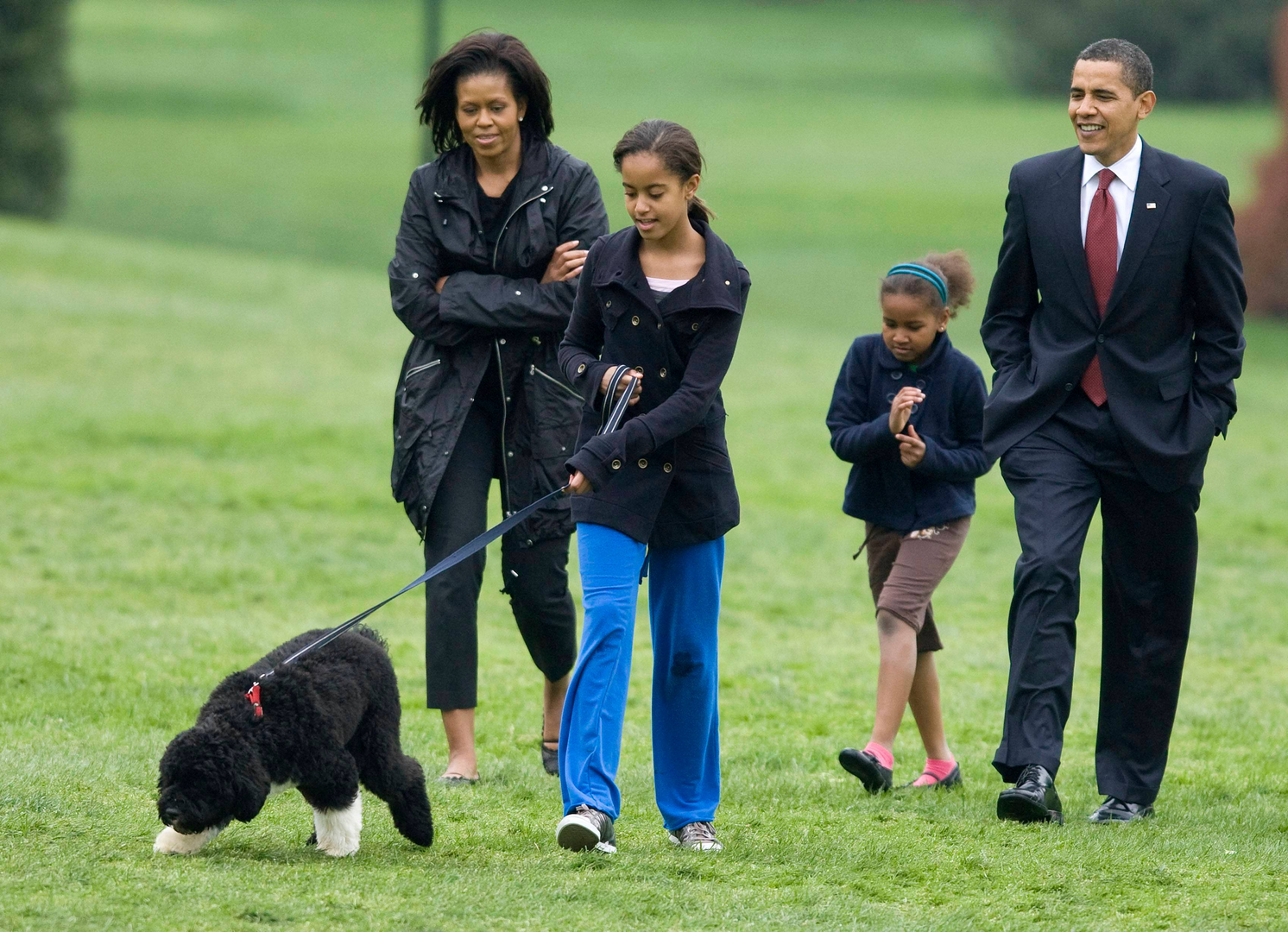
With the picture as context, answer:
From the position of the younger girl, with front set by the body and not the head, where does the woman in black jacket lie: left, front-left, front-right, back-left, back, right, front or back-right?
front-right

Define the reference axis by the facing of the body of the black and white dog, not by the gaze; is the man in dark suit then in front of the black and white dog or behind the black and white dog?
behind

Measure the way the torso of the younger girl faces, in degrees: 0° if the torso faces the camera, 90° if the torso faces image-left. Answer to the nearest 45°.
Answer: approximately 45°

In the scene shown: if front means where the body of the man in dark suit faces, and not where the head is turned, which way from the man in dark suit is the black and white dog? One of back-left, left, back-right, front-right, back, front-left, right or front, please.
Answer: front-right

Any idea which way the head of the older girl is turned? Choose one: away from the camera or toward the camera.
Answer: toward the camera

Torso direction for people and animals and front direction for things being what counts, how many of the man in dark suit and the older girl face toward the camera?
2

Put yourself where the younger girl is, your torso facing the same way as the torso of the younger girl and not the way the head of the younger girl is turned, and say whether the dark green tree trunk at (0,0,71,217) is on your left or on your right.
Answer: on your right

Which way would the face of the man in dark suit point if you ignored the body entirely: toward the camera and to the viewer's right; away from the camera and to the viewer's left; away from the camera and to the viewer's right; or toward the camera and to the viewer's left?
toward the camera and to the viewer's left

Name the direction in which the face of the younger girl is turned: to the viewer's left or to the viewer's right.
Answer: to the viewer's left

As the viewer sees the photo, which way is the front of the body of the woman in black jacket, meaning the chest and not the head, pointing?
toward the camera

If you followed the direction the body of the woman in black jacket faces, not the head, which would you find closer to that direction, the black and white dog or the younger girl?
the black and white dog

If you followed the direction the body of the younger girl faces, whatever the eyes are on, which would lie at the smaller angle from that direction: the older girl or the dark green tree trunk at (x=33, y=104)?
the older girl

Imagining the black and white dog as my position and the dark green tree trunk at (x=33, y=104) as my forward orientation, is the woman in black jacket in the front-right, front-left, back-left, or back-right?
front-right

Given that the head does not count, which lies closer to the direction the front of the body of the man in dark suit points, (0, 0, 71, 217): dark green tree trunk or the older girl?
the older girl

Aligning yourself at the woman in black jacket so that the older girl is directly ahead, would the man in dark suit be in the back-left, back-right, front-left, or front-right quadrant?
front-left
